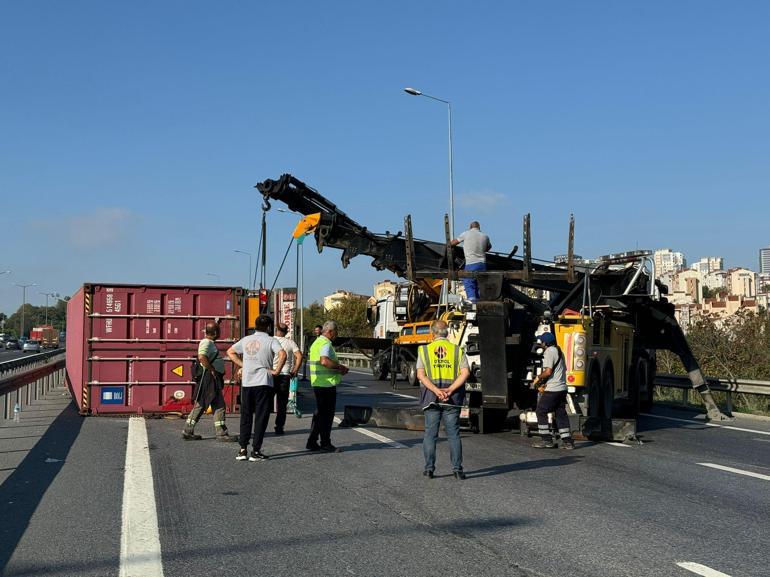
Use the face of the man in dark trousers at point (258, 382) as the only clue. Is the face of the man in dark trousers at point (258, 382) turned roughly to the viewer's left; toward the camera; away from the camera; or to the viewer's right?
away from the camera

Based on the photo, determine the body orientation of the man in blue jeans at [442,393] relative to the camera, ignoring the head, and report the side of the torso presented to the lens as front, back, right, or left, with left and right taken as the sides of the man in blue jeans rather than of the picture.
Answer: back

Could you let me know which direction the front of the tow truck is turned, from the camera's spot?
facing away from the viewer and to the right of the viewer

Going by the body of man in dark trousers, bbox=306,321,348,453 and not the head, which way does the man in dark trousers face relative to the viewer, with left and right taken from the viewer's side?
facing to the right of the viewer

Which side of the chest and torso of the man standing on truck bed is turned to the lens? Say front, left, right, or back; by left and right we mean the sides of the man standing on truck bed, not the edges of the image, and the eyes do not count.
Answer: back

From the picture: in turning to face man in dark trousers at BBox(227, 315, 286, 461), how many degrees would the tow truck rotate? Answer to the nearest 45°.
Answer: approximately 180°

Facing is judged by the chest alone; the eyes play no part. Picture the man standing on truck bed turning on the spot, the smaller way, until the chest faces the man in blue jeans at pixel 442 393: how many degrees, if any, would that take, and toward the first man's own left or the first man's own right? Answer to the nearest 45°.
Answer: approximately 180°

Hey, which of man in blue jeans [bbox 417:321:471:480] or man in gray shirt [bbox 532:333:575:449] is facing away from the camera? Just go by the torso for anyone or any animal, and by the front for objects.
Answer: the man in blue jeans

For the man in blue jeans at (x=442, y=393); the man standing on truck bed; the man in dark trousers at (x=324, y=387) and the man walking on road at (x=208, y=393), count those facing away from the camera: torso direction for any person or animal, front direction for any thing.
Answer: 2

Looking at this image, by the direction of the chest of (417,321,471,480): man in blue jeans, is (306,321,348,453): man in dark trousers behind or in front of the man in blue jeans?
in front

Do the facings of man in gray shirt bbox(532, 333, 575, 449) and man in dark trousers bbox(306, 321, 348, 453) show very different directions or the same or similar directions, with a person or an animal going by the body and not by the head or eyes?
very different directions

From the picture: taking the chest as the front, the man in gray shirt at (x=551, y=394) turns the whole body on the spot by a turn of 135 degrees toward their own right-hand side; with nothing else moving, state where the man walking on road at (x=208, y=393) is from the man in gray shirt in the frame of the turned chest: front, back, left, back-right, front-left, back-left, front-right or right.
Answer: back-left

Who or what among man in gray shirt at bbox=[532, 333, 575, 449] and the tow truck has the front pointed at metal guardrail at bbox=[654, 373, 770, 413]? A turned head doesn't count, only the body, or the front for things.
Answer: the tow truck

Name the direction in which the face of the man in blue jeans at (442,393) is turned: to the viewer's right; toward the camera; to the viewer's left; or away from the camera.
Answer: away from the camera

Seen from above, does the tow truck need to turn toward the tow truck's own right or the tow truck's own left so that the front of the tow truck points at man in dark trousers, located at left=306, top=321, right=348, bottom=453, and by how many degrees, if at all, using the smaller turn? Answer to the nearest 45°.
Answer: approximately 180°

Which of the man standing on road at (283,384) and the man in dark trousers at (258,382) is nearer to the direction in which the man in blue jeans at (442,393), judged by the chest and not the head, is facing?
the man standing on road
